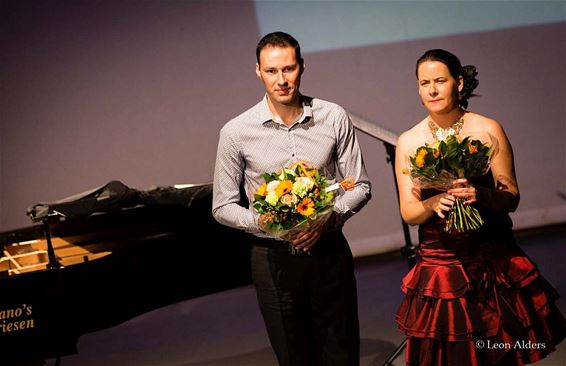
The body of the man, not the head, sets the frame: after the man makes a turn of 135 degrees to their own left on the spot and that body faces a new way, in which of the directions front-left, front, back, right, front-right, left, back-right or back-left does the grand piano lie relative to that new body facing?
left

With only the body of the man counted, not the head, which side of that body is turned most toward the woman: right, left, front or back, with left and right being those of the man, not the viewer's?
left

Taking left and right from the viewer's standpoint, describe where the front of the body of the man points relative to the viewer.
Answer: facing the viewer

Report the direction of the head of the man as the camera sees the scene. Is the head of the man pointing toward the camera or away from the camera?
toward the camera
